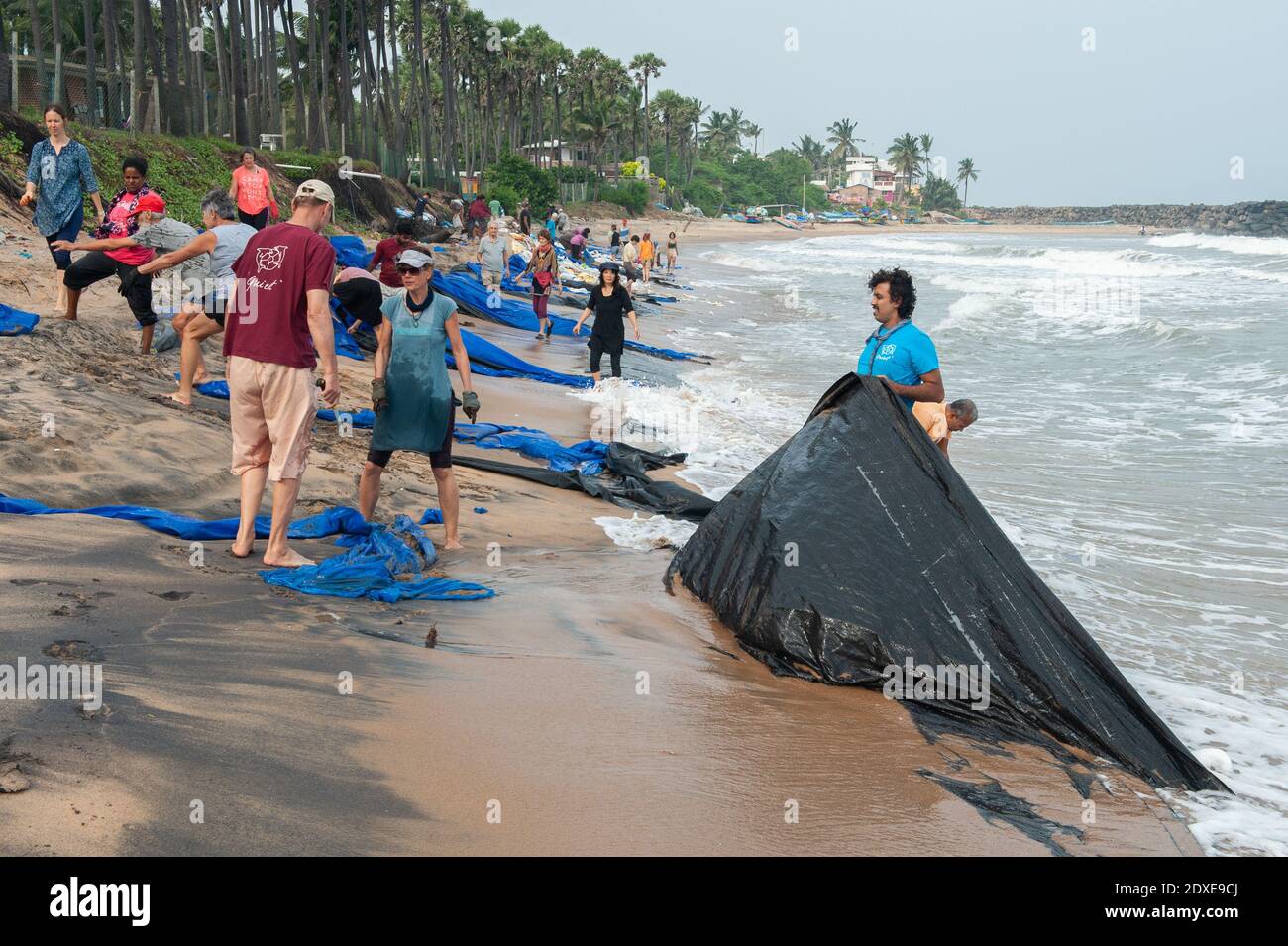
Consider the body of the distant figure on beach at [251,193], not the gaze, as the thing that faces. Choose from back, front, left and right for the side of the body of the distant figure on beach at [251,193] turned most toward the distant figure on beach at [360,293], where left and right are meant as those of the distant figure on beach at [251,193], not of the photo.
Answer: front

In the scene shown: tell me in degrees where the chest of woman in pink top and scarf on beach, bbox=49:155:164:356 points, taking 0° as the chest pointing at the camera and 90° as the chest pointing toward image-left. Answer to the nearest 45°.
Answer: approximately 45°

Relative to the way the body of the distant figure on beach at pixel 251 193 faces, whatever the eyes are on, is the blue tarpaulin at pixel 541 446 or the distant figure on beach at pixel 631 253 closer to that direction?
the blue tarpaulin

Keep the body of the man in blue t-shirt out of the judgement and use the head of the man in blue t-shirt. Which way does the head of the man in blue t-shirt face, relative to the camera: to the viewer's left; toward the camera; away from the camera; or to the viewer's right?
to the viewer's left

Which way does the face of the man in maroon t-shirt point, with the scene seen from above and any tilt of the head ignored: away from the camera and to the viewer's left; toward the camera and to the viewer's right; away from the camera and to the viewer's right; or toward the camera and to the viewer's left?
away from the camera and to the viewer's right

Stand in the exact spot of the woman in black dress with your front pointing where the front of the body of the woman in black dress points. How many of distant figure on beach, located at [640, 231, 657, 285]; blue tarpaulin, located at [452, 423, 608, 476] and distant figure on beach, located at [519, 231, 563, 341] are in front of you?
1

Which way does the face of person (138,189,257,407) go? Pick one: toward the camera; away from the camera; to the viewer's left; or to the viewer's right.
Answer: to the viewer's left

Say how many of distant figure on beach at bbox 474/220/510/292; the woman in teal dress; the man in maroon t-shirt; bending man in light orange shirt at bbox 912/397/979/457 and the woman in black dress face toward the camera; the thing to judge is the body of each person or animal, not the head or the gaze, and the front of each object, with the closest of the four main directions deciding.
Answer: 3
